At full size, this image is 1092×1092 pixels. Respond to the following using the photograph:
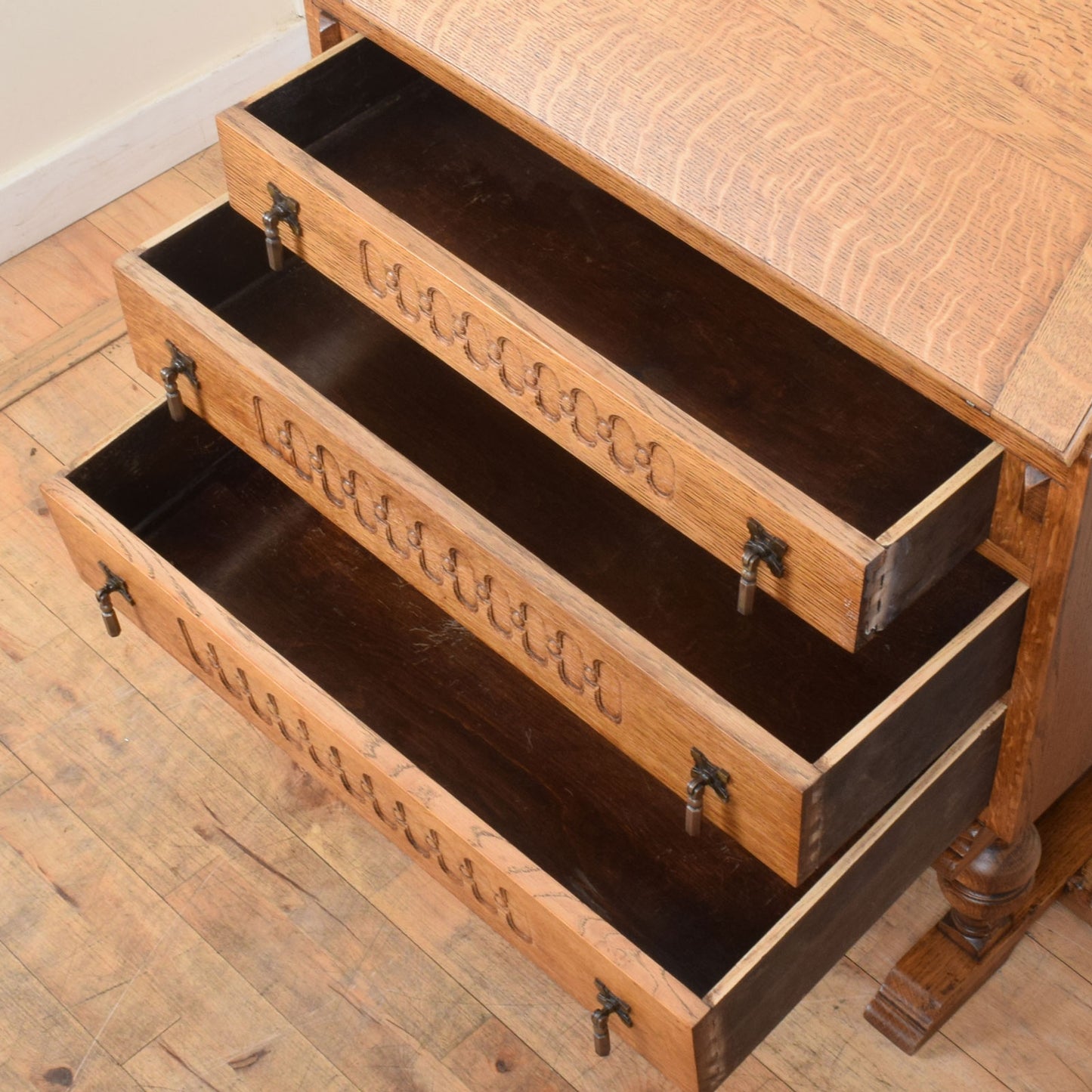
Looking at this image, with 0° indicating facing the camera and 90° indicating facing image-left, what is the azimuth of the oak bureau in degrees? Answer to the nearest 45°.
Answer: approximately 45°

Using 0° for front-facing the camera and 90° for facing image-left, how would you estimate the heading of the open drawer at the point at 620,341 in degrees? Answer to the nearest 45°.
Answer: approximately 45°

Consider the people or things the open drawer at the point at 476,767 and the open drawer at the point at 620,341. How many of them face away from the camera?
0
